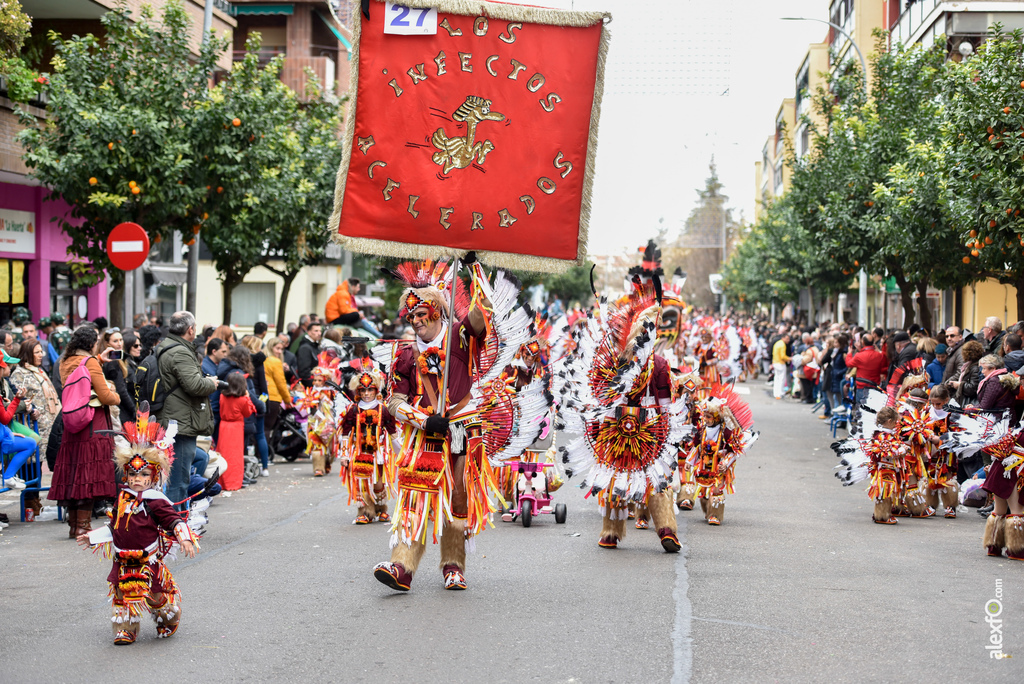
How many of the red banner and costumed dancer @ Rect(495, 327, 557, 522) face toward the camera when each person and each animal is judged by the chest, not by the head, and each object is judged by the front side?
2

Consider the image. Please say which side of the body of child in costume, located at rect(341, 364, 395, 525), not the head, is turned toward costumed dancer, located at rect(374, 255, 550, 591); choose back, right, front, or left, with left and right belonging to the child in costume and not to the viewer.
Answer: front

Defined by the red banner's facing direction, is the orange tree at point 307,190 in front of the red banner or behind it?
behind

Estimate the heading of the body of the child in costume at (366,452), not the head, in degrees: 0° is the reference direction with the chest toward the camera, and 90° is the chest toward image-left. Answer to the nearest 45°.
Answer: approximately 0°

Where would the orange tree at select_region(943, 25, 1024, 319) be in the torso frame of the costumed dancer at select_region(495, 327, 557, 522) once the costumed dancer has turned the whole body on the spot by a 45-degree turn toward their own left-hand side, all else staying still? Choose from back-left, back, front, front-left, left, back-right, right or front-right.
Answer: left

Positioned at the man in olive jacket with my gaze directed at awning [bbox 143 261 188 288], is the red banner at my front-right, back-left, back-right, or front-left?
back-right

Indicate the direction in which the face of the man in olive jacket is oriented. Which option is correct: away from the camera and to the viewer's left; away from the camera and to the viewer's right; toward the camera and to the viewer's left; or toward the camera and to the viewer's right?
away from the camera and to the viewer's right

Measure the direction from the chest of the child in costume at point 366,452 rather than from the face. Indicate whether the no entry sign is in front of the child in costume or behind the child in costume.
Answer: behind

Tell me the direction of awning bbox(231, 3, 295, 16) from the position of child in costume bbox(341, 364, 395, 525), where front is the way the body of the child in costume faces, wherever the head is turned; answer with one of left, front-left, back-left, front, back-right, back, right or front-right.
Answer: back

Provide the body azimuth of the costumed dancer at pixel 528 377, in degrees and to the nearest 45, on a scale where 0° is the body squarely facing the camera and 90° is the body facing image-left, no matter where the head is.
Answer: approximately 0°
